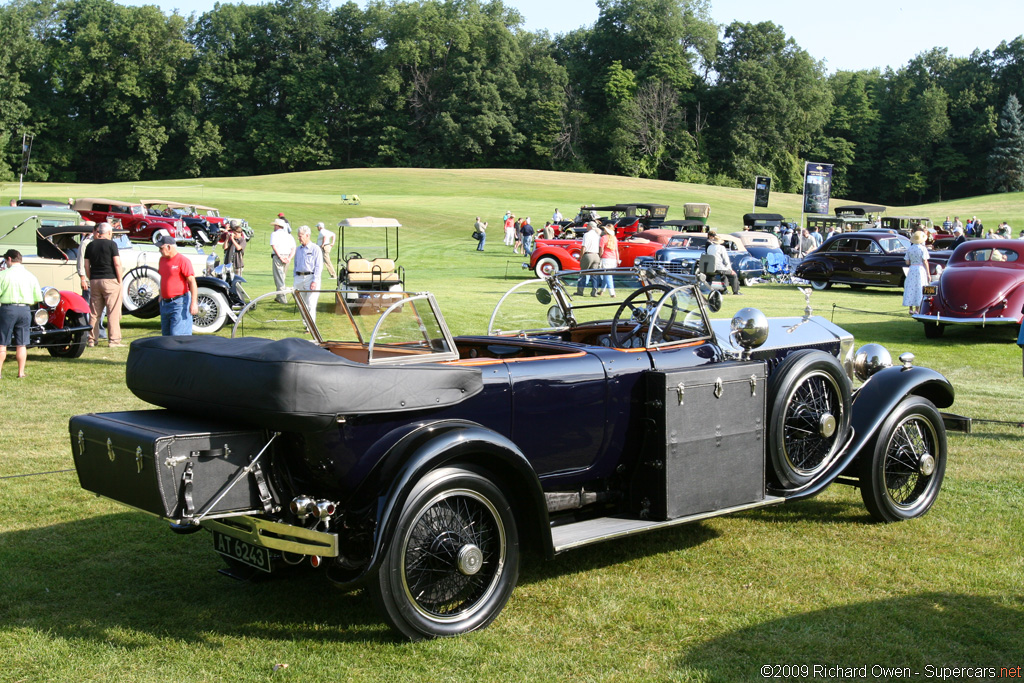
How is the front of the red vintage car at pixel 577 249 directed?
to the viewer's left

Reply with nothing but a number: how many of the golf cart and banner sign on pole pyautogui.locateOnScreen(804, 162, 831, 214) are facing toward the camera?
1

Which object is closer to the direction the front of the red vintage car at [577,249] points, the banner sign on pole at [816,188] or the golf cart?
the golf cart

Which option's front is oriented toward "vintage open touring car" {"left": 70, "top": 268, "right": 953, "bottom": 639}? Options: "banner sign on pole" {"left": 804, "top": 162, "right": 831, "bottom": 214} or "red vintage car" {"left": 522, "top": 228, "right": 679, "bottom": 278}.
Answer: the banner sign on pole

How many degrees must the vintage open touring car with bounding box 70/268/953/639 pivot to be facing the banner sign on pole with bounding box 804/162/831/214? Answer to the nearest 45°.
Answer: approximately 45° to its left

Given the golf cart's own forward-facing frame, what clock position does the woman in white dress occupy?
The woman in white dress is roughly at 4 o'clock from the golf cart.

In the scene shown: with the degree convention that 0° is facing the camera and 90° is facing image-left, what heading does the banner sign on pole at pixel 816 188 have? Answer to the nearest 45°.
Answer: approximately 0°

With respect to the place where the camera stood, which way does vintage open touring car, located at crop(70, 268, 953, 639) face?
facing away from the viewer and to the right of the viewer

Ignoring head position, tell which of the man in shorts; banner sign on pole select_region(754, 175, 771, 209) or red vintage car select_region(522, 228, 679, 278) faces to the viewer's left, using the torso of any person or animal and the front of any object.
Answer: the red vintage car

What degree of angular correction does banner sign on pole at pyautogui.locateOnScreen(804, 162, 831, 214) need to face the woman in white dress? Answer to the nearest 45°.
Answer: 0° — it already faces them

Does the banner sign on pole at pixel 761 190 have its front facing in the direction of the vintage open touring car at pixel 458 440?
yes

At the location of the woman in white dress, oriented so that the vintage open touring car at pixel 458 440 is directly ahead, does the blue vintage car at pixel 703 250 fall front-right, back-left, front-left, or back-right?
back-right
